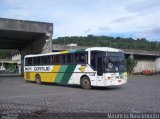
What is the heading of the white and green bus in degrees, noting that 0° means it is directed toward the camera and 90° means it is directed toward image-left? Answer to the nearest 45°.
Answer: approximately 315°
